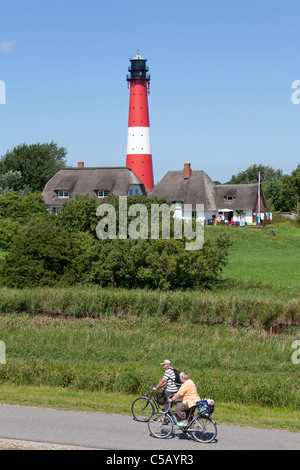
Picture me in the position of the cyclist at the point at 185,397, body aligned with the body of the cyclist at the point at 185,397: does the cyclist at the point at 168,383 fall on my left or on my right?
on my right

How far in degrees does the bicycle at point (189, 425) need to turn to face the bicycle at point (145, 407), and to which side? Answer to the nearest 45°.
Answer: approximately 45° to its right

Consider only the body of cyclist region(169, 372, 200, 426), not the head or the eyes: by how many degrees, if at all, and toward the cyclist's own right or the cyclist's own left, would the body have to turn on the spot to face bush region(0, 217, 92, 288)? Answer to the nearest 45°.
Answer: approximately 90° to the cyclist's own right

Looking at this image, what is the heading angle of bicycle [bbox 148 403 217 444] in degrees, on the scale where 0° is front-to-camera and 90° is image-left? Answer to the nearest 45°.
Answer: approximately 90°

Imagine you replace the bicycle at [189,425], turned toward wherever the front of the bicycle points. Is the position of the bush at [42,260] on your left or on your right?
on your right

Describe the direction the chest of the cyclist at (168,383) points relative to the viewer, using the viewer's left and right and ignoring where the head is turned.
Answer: facing to the left of the viewer

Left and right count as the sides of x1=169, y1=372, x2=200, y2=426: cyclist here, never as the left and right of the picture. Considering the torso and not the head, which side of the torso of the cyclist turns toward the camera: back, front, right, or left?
left
